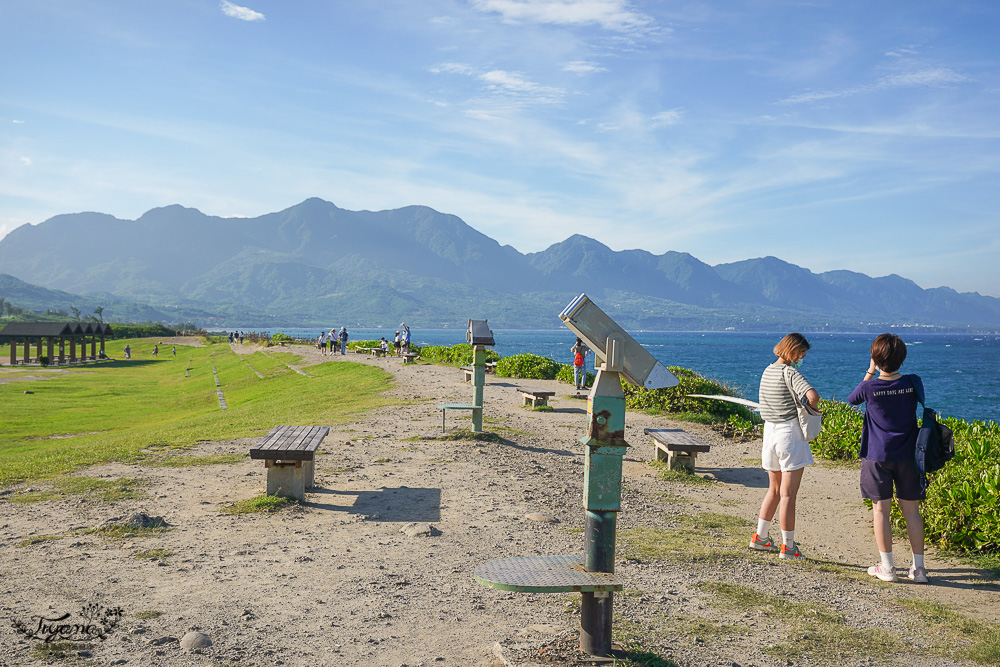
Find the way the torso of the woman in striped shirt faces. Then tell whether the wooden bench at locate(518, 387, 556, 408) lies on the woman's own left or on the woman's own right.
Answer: on the woman's own left

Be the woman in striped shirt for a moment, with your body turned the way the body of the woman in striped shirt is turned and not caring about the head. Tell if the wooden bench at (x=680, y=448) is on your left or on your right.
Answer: on your left

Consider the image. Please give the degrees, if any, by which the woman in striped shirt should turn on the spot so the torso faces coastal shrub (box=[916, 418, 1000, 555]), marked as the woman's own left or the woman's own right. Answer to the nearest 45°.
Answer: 0° — they already face it

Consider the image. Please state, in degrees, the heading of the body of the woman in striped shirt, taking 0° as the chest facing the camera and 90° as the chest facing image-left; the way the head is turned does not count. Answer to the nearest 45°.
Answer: approximately 225°

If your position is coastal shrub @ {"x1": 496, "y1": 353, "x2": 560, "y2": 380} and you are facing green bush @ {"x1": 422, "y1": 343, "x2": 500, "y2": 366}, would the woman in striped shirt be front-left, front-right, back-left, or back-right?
back-left

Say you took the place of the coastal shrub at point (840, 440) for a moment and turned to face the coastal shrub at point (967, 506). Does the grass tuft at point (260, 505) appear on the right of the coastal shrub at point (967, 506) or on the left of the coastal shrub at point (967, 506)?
right
